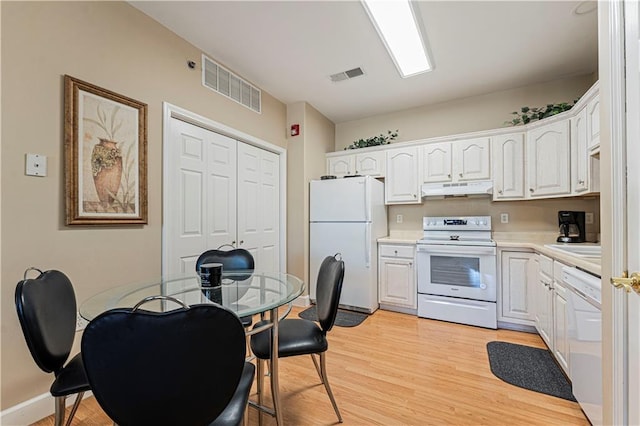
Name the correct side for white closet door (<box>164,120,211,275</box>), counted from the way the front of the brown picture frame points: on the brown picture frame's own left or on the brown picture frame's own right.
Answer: on the brown picture frame's own left

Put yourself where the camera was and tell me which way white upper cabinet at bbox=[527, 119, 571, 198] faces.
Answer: facing the viewer and to the left of the viewer

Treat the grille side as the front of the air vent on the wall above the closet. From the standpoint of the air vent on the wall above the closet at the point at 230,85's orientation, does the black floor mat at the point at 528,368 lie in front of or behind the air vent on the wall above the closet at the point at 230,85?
in front

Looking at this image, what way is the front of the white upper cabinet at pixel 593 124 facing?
to the viewer's left

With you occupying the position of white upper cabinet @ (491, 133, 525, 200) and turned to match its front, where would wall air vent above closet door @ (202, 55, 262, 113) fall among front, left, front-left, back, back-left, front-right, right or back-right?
front-right

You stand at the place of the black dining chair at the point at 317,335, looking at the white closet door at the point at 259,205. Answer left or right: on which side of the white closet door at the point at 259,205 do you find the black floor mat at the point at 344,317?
right

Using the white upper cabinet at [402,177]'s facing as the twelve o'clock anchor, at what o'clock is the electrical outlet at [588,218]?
The electrical outlet is roughly at 9 o'clock from the white upper cabinet.

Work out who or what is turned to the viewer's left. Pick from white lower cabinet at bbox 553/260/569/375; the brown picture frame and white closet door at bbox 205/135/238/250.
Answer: the white lower cabinet

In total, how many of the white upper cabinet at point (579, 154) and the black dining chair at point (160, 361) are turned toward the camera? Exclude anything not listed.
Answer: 0
